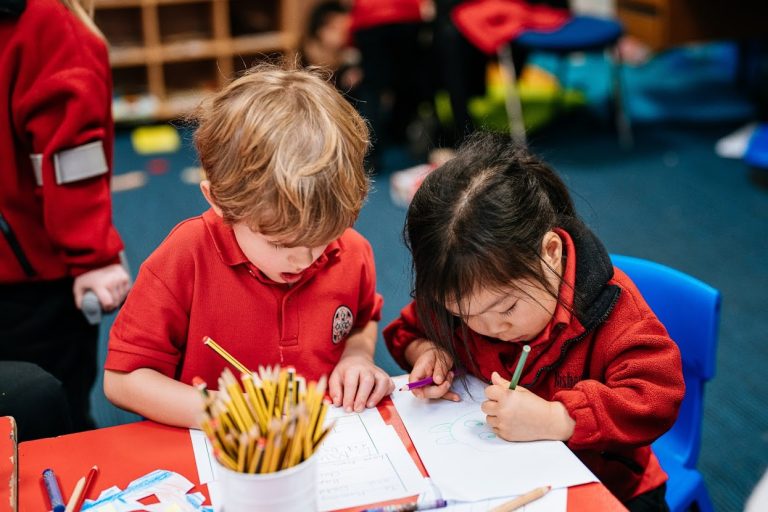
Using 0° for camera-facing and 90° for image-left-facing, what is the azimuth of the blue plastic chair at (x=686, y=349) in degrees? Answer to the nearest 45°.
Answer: approximately 45°

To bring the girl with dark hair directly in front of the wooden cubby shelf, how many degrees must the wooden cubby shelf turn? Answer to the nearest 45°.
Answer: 0° — it already faces them

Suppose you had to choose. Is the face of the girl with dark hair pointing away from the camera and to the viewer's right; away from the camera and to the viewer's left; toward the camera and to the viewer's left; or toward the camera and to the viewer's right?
toward the camera and to the viewer's left

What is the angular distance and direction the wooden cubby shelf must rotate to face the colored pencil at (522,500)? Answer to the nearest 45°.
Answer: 0° — it already faces it

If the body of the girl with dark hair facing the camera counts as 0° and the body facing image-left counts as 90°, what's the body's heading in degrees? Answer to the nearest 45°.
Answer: approximately 45°

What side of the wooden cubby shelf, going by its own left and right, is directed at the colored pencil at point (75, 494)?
front

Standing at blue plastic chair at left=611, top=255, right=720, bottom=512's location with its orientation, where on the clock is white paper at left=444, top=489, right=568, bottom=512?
The white paper is roughly at 11 o'clock from the blue plastic chair.

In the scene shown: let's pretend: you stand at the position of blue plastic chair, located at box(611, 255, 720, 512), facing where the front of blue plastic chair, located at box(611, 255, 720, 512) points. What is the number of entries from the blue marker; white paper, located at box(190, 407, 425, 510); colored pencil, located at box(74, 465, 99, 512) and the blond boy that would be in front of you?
4

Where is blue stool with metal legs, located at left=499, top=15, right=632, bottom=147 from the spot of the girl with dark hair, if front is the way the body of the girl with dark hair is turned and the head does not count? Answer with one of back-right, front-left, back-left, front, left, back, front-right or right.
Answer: back-right
